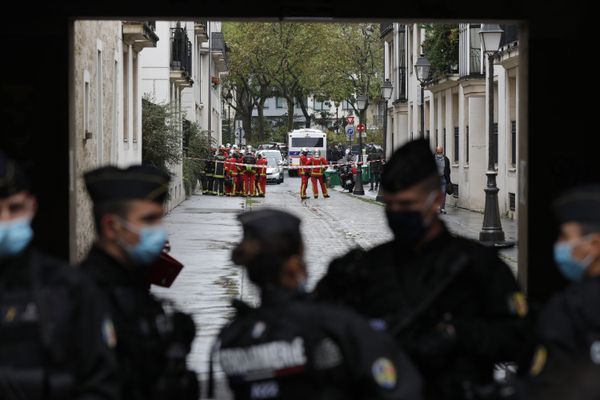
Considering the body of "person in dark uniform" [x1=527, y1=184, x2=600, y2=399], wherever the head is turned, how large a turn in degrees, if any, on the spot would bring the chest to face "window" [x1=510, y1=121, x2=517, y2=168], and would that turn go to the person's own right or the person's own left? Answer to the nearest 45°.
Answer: approximately 135° to the person's own right

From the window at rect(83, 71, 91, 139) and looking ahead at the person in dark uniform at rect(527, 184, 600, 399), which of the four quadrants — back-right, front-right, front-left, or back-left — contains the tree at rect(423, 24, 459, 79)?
back-left

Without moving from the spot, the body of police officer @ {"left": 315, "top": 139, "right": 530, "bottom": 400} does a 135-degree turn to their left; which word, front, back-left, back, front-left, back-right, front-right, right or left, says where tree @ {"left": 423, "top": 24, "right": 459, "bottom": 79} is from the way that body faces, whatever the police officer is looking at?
left

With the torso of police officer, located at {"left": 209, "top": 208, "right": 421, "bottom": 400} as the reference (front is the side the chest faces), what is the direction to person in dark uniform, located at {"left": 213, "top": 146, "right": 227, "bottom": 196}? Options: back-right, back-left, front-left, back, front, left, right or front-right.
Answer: front-left

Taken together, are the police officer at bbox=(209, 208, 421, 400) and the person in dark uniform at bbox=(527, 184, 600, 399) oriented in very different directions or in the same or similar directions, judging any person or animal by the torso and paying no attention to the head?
very different directions

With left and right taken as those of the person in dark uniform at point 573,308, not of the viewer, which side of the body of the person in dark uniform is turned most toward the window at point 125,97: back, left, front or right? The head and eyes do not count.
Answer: right

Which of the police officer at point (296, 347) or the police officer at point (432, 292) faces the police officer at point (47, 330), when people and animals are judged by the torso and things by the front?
the police officer at point (432, 292)

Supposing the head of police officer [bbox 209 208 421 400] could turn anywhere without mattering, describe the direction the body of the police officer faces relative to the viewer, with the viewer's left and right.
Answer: facing away from the viewer and to the right of the viewer

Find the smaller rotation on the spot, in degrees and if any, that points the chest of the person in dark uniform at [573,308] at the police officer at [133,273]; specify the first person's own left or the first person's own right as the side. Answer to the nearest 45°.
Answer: approximately 45° to the first person's own right

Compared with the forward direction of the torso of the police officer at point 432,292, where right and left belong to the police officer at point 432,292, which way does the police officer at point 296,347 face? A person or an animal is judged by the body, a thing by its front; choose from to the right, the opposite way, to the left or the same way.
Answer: the opposite way

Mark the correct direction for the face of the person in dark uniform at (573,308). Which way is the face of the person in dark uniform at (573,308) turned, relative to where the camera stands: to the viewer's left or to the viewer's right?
to the viewer's left

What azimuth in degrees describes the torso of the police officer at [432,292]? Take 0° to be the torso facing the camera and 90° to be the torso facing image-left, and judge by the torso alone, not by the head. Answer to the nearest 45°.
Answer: approximately 45°

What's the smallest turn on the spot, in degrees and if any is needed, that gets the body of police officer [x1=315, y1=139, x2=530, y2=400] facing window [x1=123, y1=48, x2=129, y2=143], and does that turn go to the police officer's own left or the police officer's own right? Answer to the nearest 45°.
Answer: approximately 135° to the police officer's own right
